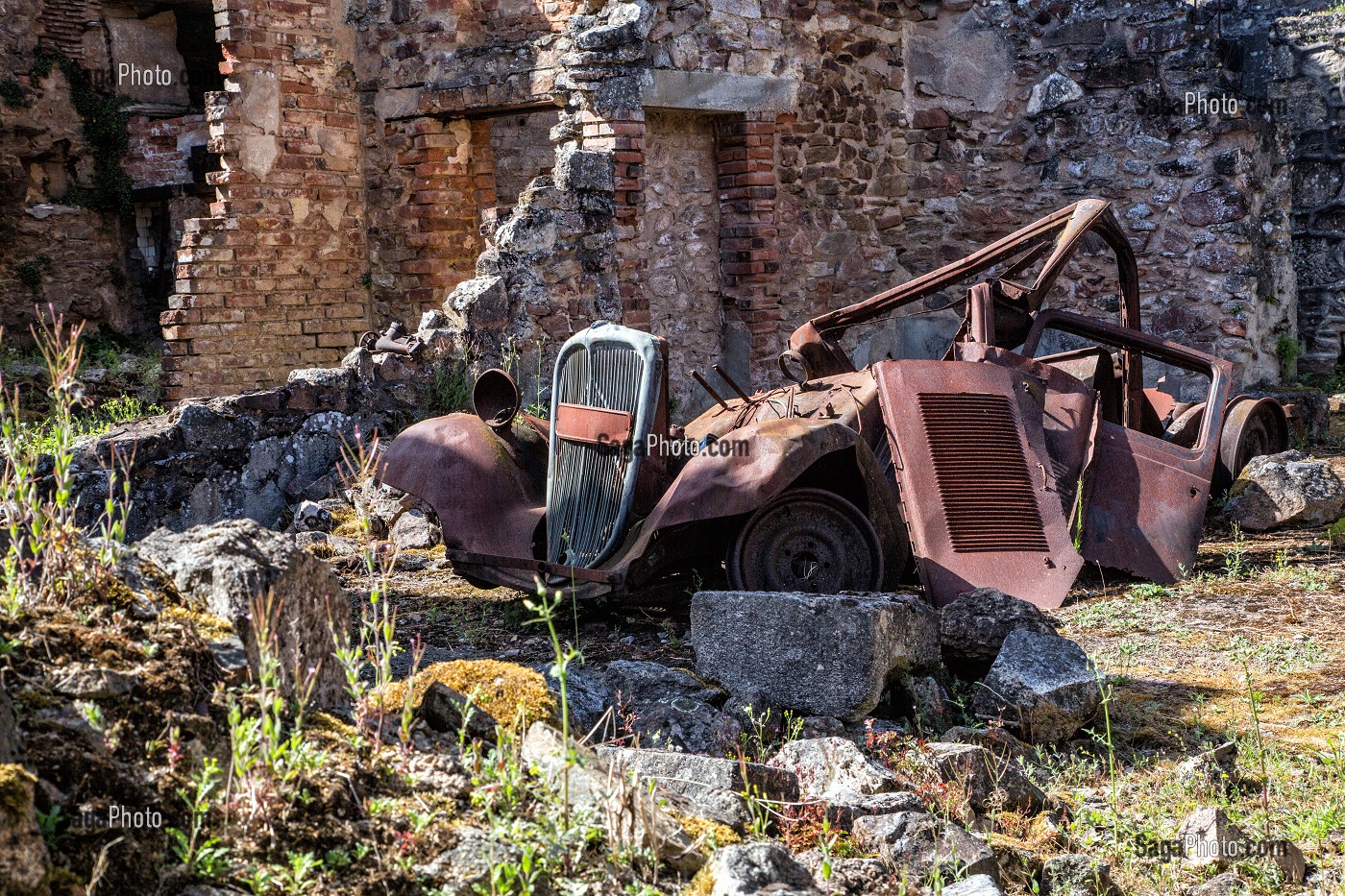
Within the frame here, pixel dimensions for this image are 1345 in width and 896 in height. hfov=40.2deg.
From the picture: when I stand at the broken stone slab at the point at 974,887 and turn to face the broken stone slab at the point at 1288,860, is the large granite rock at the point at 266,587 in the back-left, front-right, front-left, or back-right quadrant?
back-left

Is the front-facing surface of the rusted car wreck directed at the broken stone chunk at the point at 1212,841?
no

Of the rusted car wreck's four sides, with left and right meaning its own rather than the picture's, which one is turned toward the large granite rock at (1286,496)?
back

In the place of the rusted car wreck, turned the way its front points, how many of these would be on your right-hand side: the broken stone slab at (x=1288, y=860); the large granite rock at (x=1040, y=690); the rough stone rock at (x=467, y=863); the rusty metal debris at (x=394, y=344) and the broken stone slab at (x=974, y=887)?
1

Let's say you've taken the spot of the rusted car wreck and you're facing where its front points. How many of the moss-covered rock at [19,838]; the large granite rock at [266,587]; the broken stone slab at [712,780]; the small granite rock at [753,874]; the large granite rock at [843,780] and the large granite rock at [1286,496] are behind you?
1

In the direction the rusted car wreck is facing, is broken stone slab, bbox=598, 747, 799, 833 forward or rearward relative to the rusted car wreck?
forward

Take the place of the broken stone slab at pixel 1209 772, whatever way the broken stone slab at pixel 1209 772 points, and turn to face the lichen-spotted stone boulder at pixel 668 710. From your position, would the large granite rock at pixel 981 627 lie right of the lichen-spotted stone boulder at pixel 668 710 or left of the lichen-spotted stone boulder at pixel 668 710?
right

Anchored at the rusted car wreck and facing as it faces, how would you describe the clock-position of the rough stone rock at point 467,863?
The rough stone rock is roughly at 11 o'clock from the rusted car wreck.

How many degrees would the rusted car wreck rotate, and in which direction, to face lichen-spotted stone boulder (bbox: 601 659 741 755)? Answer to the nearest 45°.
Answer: approximately 45° to its left

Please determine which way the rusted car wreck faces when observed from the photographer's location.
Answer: facing the viewer and to the left of the viewer

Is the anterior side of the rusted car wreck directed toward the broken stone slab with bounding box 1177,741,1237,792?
no

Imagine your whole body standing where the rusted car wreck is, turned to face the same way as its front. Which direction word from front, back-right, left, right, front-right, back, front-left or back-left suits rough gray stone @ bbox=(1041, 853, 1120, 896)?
front-left

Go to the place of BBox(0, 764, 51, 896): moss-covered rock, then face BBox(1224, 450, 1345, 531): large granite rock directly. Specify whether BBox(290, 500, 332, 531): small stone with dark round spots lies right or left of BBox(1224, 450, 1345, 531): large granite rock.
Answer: left

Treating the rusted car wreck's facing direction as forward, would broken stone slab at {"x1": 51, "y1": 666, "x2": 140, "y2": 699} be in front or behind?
in front

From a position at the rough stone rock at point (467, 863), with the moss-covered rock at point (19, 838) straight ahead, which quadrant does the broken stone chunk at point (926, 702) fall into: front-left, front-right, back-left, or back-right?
back-right

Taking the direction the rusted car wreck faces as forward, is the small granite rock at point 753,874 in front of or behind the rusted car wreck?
in front

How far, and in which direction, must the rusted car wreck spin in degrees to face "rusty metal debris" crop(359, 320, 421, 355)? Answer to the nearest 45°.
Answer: approximately 90° to its right

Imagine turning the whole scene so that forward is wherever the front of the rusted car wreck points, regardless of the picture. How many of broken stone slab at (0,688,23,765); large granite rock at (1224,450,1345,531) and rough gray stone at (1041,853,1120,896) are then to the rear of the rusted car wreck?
1
